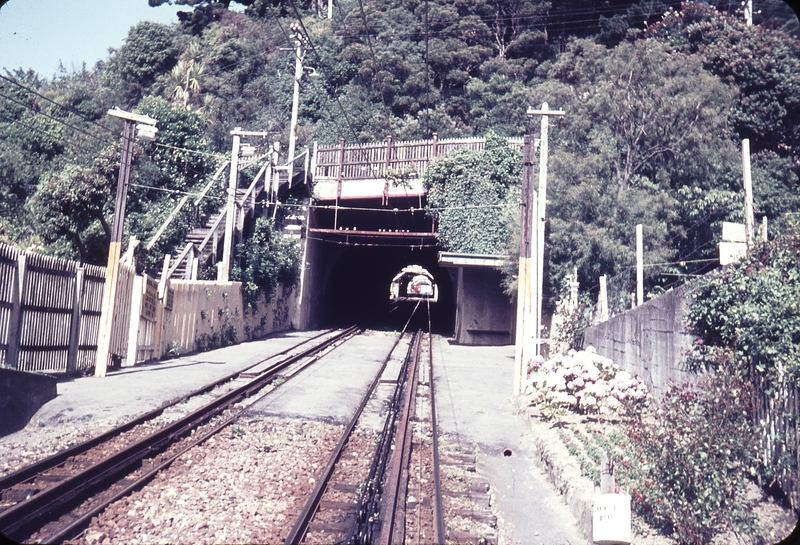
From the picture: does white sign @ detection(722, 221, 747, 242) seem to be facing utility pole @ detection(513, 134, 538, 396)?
no

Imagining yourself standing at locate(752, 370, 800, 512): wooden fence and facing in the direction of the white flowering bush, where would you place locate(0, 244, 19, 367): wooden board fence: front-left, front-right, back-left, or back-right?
front-left

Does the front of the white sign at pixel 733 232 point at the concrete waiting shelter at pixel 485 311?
no

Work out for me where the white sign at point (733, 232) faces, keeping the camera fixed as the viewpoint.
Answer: facing the viewer

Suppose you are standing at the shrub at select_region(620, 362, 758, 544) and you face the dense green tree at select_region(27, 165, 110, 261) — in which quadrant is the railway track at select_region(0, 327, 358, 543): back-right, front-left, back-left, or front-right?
front-left

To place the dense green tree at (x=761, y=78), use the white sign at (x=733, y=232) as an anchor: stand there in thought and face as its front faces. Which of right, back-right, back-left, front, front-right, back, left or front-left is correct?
back

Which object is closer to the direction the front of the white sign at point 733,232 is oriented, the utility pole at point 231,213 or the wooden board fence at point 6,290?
the wooden board fence

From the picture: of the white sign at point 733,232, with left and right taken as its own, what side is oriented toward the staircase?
right

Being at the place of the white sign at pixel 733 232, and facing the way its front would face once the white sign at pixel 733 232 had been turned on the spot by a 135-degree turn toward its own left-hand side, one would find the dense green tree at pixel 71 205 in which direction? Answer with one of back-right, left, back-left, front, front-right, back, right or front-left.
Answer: back-left

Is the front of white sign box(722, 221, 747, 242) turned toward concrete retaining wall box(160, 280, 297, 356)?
no

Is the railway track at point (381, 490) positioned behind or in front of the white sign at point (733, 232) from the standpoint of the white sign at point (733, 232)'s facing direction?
in front

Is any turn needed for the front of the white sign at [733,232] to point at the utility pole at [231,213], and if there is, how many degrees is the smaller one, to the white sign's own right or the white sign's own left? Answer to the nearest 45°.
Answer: approximately 90° to the white sign's own right

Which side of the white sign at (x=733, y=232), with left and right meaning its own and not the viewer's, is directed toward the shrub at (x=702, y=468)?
front

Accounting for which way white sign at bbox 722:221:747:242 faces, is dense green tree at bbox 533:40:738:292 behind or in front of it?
behind
